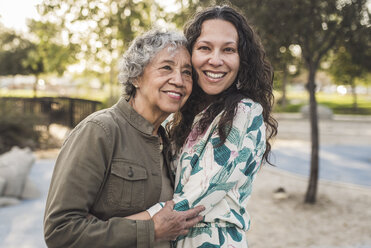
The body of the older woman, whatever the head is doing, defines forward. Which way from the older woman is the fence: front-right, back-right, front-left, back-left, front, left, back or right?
back-left

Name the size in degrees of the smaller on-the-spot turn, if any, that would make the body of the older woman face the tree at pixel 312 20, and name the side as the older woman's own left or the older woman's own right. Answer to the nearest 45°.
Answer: approximately 90° to the older woman's own left

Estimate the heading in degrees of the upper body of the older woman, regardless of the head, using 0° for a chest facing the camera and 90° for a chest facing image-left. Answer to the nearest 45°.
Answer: approximately 315°
